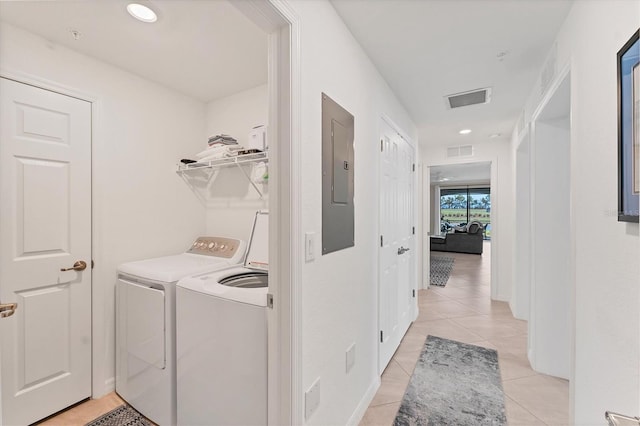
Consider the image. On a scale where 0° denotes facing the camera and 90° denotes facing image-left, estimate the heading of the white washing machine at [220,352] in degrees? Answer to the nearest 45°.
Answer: approximately 45°

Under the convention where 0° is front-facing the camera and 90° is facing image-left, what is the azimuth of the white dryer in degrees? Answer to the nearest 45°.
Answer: approximately 45°

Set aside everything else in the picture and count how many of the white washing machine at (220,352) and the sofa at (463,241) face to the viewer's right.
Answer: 0

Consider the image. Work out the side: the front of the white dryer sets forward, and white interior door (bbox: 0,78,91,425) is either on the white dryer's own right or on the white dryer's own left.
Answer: on the white dryer's own right
